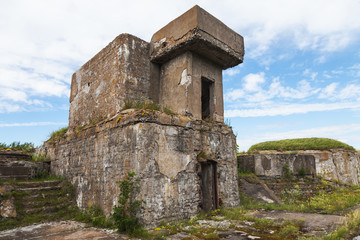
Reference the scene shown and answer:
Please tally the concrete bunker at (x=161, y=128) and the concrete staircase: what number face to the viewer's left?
0

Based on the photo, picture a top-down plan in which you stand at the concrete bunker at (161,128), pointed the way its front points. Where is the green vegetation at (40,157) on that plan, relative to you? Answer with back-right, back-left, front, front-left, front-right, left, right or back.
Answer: back

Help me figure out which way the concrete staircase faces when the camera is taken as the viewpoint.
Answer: facing the viewer

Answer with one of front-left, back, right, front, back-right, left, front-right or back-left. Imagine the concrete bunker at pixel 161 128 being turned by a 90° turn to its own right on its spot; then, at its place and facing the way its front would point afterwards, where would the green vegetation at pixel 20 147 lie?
right

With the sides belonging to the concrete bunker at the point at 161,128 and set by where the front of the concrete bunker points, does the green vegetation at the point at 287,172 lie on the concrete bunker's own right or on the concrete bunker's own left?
on the concrete bunker's own left

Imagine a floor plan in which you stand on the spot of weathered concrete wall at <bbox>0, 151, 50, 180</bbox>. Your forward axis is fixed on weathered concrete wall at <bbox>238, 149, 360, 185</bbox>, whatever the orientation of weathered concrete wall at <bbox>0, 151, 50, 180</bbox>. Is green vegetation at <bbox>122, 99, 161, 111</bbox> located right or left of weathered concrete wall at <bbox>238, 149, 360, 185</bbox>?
right

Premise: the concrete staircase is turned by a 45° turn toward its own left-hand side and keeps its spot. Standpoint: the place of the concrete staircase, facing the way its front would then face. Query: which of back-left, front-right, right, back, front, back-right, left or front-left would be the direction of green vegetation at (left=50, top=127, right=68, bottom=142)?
back-left

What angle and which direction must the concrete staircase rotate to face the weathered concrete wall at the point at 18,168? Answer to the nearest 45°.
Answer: approximately 180°

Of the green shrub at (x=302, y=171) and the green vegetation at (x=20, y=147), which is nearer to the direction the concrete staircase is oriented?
the green shrub

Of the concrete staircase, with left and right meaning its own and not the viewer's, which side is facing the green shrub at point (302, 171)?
left

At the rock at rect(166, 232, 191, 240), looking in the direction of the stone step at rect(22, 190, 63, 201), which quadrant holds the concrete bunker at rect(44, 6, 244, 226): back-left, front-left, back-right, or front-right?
front-right

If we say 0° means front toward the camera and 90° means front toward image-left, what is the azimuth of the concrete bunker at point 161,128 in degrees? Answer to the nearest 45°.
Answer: approximately 315°

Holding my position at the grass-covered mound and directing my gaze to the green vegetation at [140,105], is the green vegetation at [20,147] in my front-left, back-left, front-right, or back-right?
front-right

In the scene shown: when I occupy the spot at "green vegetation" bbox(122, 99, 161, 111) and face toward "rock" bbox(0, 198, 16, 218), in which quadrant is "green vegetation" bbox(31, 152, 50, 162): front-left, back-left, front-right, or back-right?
front-right

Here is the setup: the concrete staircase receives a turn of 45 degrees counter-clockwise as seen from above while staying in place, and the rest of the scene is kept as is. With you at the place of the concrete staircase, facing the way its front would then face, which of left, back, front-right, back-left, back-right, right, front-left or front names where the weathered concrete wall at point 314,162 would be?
front-left

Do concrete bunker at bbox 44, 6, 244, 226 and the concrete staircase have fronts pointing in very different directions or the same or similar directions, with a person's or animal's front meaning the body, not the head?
same or similar directions

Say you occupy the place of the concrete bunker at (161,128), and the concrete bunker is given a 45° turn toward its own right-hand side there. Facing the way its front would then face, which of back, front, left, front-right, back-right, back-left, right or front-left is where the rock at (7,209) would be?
right

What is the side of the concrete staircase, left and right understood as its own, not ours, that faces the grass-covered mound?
left
